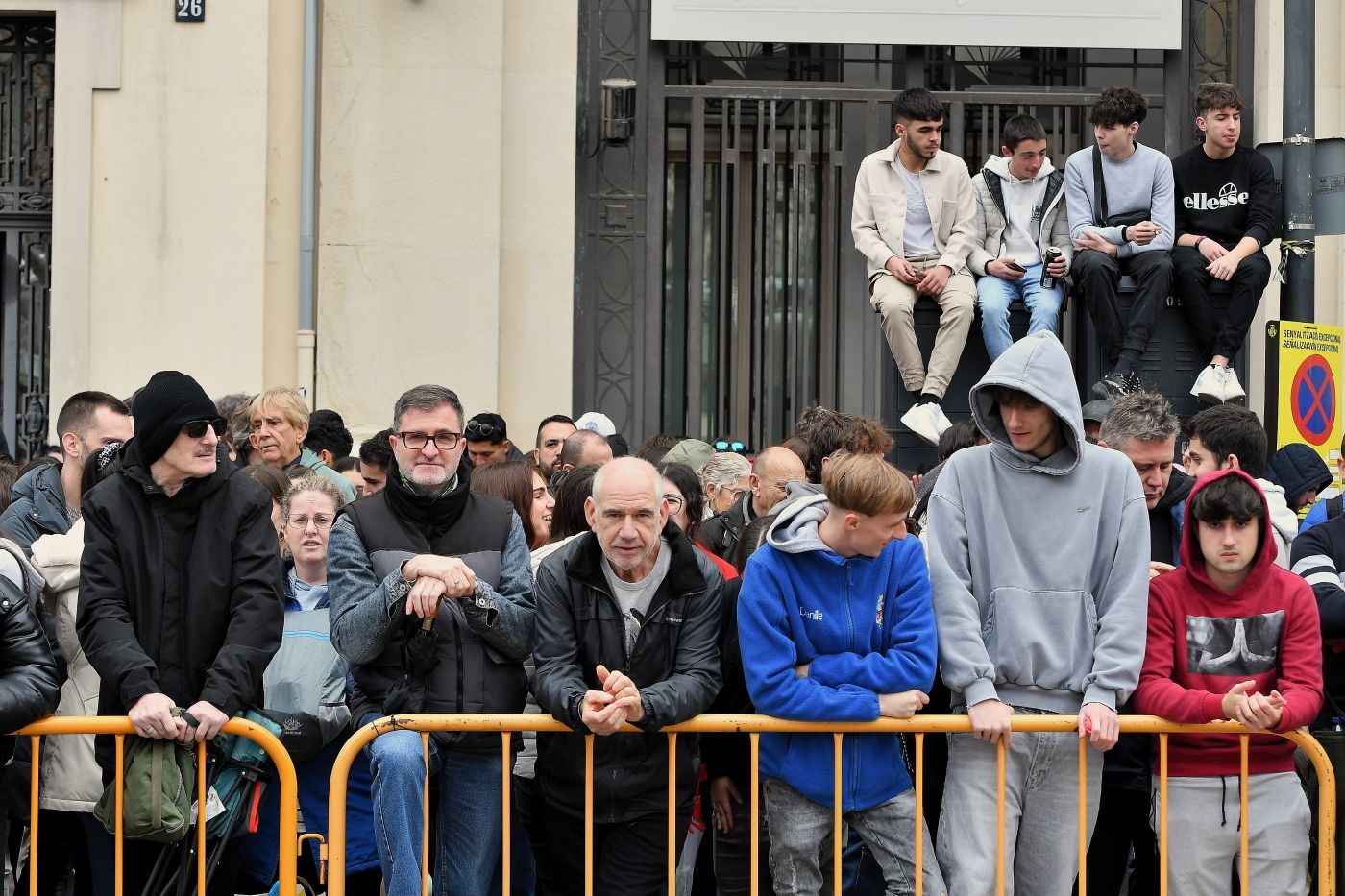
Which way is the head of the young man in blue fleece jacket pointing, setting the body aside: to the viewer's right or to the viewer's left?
to the viewer's right

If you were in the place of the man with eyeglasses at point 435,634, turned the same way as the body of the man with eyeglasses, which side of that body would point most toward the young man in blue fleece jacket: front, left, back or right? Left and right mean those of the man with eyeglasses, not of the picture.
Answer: left

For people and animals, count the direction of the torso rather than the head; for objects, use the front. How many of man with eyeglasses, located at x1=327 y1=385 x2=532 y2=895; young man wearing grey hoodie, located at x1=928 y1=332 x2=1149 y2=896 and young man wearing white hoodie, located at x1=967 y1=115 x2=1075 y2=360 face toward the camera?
3

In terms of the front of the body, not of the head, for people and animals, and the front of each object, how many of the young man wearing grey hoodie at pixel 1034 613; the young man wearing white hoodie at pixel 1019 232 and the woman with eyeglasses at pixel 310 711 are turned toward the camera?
3

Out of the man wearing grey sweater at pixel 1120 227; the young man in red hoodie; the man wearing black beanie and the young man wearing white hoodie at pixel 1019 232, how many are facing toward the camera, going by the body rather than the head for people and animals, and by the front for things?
4

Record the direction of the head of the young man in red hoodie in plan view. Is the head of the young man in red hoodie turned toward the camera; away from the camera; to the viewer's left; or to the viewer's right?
toward the camera

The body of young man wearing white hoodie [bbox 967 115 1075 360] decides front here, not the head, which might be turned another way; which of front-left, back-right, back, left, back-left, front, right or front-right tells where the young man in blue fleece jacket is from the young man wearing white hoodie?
front

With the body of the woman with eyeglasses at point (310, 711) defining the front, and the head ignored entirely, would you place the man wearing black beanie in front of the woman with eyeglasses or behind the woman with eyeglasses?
in front

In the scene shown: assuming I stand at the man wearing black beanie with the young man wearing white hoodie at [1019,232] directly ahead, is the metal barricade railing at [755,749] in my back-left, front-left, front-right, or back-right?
front-right

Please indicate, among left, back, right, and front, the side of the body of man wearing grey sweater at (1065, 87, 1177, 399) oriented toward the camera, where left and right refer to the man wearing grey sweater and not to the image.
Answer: front

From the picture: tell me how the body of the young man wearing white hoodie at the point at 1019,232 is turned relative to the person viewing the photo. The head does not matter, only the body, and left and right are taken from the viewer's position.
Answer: facing the viewer

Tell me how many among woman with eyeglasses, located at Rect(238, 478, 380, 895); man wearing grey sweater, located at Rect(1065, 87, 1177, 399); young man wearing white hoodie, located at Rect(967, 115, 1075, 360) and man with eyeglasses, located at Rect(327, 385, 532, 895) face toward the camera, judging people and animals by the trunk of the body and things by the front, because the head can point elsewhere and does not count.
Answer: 4

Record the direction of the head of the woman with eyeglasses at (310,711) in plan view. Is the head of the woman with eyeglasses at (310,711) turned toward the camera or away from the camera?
toward the camera

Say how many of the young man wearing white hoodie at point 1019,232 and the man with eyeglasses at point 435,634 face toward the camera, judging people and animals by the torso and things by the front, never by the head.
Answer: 2
